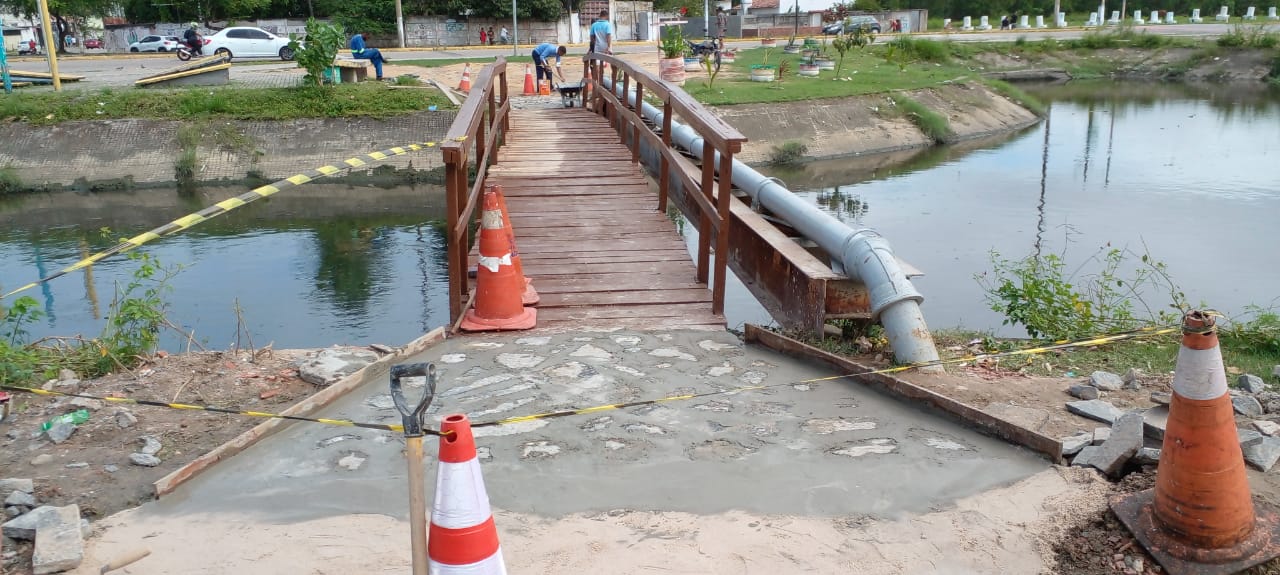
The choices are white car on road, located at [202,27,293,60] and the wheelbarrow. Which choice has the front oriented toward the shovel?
the wheelbarrow

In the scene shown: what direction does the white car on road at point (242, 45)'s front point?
to the viewer's right

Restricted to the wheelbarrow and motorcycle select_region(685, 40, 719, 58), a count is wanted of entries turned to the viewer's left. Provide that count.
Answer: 1

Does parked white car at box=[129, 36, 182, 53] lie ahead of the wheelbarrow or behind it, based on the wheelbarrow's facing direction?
behind

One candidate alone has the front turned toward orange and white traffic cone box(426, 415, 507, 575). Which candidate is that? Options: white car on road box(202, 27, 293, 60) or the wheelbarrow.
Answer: the wheelbarrow

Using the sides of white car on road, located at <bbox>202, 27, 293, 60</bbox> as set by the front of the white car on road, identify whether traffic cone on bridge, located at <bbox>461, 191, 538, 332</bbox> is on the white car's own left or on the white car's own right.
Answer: on the white car's own right
